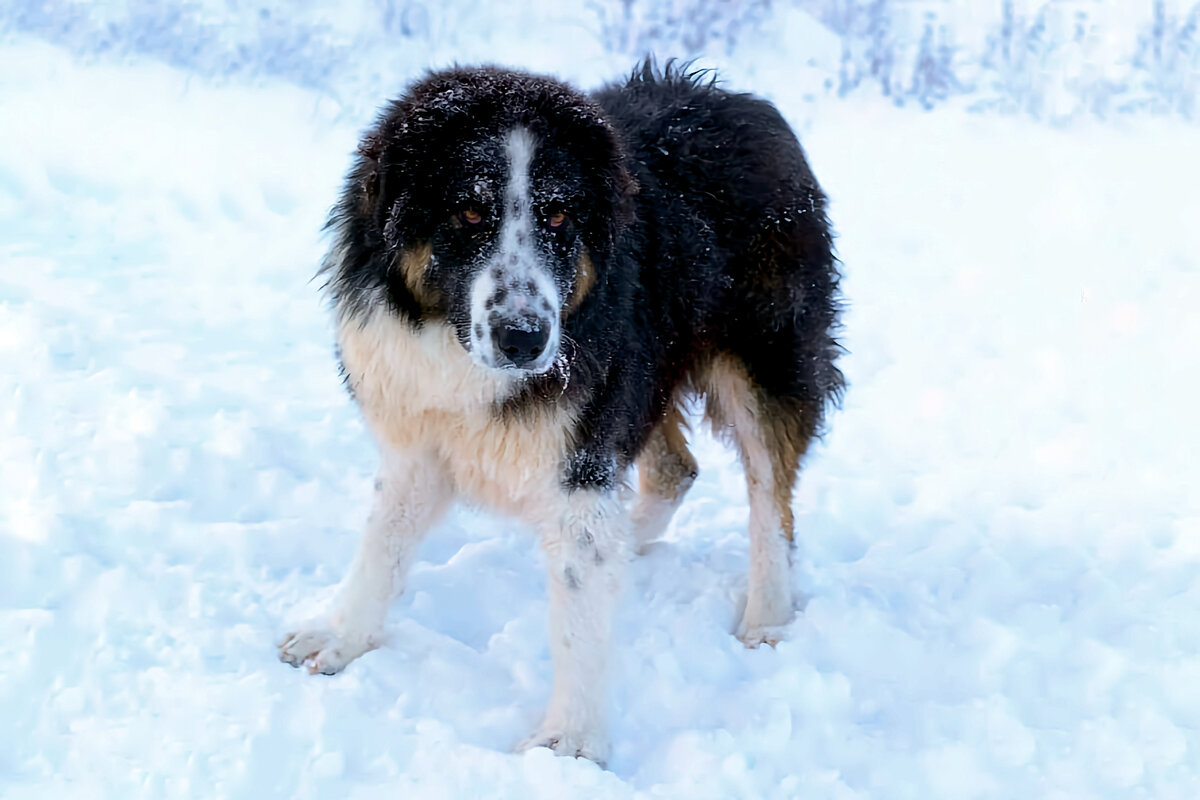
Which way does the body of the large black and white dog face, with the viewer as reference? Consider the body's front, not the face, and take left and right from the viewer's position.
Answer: facing the viewer and to the left of the viewer
